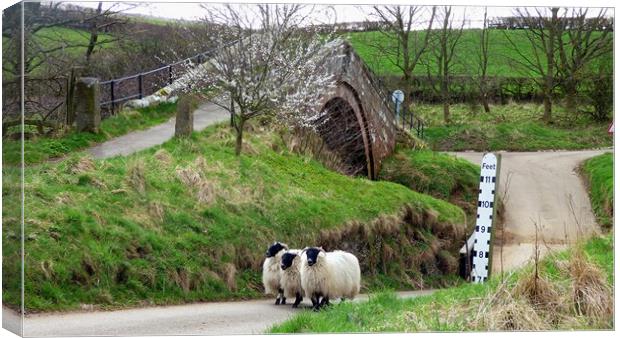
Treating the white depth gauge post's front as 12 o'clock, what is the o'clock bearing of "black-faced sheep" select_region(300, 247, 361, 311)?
The black-faced sheep is roughly at 2 o'clock from the white depth gauge post.

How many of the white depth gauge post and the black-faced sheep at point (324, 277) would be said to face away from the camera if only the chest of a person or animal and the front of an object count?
0

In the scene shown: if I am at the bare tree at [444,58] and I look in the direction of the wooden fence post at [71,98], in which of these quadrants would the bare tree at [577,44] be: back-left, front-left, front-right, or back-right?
back-left

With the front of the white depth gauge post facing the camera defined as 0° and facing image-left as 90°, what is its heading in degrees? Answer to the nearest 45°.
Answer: approximately 0°

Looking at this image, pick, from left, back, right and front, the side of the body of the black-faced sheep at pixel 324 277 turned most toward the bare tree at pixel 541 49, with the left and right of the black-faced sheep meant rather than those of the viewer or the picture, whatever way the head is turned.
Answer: back

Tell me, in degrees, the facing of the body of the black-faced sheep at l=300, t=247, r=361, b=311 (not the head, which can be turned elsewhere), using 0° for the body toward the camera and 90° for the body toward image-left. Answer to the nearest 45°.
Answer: approximately 45°

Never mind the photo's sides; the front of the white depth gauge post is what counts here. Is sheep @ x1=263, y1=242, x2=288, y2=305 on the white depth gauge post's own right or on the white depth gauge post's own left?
on the white depth gauge post's own right
